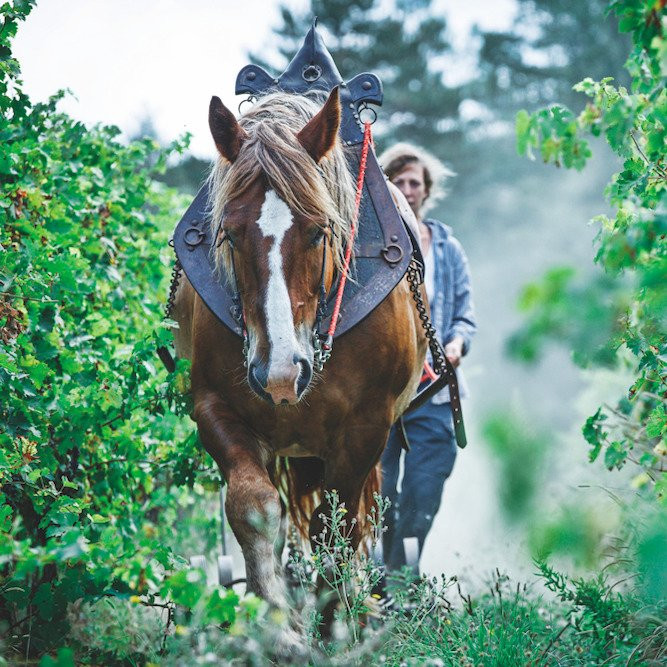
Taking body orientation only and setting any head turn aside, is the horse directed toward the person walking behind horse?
no

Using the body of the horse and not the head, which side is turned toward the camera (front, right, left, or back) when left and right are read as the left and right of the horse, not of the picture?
front

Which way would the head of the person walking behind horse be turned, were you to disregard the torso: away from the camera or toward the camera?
toward the camera
